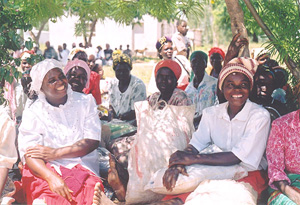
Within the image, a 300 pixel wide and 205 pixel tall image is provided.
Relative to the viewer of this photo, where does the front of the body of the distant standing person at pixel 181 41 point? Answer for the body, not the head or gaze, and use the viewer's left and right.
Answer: facing the viewer and to the right of the viewer

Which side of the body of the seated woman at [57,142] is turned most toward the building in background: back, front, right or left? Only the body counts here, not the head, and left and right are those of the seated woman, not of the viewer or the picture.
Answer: back

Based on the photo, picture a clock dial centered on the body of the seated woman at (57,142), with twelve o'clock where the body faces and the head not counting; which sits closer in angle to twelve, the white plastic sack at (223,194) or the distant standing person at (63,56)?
the white plastic sack

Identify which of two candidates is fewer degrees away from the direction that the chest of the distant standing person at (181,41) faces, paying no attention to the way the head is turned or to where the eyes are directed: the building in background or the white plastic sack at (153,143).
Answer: the white plastic sack

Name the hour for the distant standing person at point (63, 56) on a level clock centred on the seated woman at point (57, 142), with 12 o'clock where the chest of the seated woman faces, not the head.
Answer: The distant standing person is roughly at 6 o'clock from the seated woman.

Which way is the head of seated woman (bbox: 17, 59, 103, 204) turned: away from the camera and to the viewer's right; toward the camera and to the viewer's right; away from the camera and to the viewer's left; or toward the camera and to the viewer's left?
toward the camera and to the viewer's right

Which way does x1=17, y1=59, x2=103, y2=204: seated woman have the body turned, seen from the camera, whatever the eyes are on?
toward the camera
